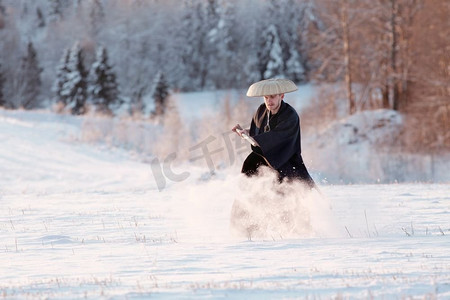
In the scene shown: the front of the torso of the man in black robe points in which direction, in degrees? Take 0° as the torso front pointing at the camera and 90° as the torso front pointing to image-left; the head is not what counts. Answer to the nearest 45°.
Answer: approximately 45°
